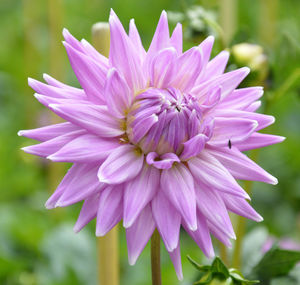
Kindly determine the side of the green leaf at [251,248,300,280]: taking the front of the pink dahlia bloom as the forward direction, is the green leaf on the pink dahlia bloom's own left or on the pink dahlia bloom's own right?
on the pink dahlia bloom's own left

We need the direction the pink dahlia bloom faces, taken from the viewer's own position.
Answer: facing the viewer

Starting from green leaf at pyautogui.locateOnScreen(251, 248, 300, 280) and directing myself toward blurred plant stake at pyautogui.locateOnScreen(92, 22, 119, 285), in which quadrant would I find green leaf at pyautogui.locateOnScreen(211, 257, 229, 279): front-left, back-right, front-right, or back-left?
front-left
